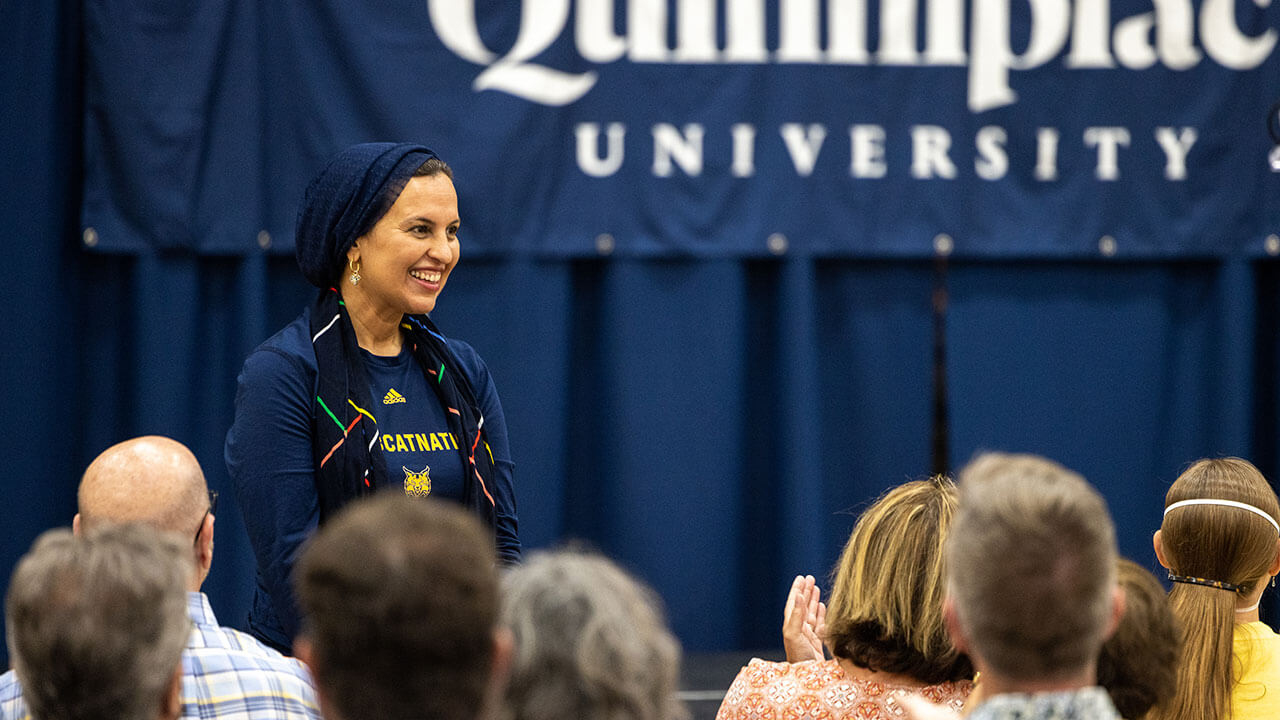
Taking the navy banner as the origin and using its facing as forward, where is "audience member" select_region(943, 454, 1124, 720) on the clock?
The audience member is roughly at 12 o'clock from the navy banner.

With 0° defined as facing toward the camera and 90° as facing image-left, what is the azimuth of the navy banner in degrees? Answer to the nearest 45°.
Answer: approximately 0°

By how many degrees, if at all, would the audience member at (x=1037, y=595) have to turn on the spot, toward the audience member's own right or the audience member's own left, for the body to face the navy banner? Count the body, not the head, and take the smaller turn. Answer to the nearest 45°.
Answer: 0° — they already face it

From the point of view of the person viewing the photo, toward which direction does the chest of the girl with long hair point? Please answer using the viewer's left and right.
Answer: facing away from the viewer

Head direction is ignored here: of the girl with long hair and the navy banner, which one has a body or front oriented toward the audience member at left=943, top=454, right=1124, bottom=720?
the navy banner

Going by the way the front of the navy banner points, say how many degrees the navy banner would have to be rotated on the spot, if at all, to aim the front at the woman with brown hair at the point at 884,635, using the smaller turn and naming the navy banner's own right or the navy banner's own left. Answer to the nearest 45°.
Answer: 0° — it already faces them

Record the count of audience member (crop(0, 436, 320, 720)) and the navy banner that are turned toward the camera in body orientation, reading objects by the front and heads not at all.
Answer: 1

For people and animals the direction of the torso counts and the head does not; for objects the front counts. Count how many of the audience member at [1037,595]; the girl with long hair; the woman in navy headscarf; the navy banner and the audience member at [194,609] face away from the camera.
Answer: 3

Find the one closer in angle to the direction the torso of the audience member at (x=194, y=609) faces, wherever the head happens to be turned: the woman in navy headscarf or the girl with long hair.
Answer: the woman in navy headscarf

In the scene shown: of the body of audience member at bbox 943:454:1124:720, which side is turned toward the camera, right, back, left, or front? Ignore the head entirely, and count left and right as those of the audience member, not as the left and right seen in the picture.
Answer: back

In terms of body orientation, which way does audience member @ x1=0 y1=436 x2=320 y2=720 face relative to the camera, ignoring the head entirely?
away from the camera

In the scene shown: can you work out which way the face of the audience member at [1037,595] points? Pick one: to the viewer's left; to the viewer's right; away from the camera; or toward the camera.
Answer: away from the camera

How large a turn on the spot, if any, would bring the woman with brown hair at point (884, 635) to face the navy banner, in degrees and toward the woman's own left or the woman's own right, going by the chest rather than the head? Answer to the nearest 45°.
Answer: approximately 45° to the woman's own right

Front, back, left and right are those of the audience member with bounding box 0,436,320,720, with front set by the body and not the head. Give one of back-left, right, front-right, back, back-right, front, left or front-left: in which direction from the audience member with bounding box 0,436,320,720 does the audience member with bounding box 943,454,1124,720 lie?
back-right
